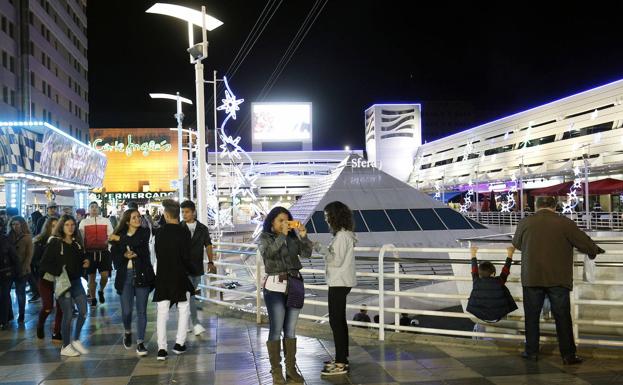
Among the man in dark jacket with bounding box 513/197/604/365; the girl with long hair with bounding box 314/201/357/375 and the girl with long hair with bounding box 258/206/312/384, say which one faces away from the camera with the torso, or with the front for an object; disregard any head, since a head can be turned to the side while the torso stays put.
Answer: the man in dark jacket

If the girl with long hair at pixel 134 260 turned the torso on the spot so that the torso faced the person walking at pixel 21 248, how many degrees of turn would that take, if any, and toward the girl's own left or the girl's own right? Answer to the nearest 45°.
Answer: approximately 135° to the girl's own right

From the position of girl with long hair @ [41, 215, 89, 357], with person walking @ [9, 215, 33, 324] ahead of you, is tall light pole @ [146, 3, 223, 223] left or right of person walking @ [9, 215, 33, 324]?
right

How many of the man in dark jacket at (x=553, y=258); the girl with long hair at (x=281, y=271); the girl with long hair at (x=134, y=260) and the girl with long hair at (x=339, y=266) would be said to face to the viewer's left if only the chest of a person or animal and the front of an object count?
1

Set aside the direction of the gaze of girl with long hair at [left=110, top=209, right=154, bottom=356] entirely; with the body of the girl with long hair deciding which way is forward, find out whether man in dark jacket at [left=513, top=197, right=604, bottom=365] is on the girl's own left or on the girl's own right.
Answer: on the girl's own left

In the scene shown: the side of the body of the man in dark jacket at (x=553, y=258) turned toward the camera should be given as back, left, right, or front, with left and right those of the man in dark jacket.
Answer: back

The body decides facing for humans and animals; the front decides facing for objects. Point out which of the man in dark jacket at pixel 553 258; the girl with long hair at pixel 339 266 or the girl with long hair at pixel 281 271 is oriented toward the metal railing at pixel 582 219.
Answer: the man in dark jacket

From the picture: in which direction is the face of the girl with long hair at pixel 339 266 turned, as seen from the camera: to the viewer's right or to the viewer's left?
to the viewer's left

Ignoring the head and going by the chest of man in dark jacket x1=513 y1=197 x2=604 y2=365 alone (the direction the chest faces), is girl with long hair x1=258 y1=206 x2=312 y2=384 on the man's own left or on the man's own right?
on the man's own left

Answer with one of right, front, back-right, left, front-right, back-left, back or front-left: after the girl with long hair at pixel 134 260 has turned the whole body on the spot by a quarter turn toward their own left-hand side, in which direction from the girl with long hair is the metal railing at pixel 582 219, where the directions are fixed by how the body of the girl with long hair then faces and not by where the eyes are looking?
front-left

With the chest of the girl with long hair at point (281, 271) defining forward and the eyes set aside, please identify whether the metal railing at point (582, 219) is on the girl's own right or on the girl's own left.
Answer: on the girl's own left

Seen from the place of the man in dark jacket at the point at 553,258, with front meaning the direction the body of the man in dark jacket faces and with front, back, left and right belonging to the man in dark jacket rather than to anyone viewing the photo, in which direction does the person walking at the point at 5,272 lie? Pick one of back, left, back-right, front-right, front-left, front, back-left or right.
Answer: left

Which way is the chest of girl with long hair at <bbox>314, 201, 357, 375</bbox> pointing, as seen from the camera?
to the viewer's left

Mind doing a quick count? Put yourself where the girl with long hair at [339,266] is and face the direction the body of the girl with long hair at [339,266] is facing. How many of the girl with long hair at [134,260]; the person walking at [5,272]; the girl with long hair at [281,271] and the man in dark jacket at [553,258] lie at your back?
1

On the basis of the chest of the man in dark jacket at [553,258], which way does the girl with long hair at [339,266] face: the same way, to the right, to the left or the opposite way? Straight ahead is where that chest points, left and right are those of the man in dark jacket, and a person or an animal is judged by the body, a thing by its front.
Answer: to the left

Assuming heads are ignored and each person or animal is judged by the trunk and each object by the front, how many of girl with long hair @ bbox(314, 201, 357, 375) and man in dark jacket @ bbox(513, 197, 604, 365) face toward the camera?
0

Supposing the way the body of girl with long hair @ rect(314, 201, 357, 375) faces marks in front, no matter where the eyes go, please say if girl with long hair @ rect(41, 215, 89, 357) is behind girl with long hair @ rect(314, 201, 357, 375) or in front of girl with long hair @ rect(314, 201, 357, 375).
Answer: in front

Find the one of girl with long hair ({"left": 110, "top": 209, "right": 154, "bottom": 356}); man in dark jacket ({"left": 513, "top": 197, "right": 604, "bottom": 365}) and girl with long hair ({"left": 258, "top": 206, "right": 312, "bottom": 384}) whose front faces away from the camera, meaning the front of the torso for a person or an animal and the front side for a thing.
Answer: the man in dark jacket
